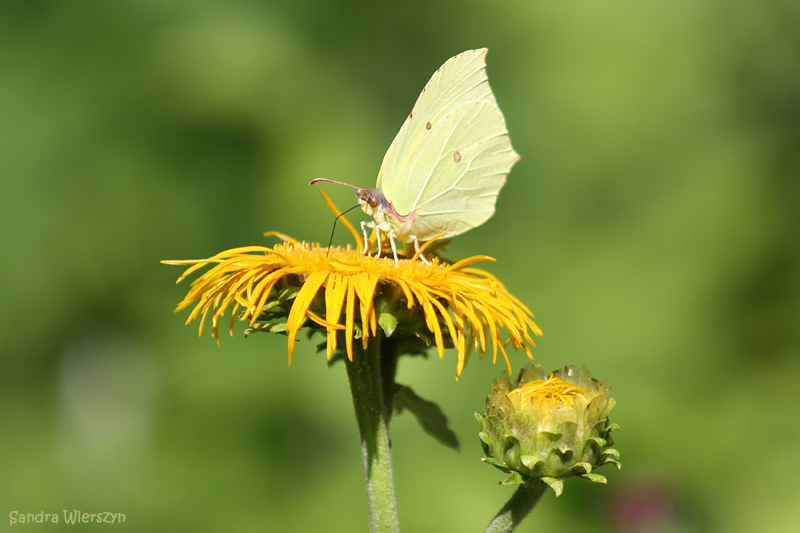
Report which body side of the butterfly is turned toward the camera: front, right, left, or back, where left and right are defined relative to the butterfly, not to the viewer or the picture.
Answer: left
